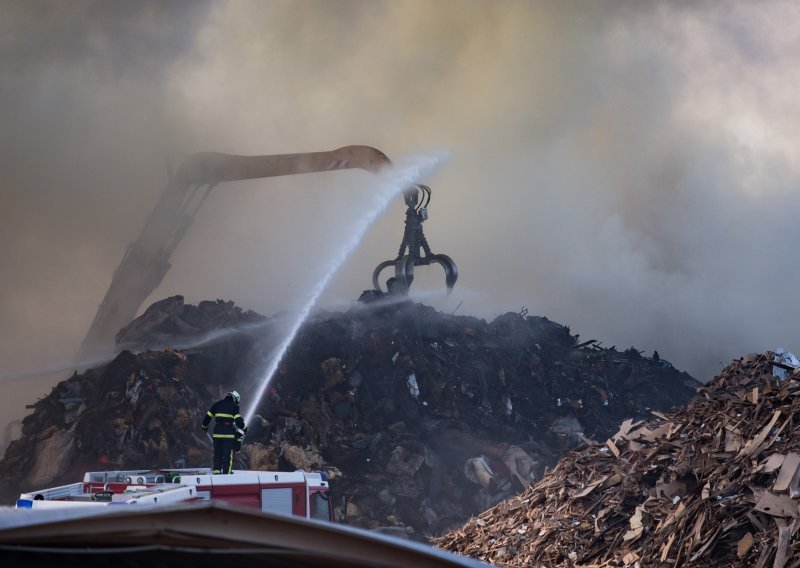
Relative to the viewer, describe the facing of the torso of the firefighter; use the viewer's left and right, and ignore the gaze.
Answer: facing away from the viewer and to the right of the viewer

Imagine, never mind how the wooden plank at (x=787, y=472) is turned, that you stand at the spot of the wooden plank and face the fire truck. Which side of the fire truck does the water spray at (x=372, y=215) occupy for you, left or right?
right

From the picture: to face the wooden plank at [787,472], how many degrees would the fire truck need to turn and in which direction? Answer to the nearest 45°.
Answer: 0° — it already faces it

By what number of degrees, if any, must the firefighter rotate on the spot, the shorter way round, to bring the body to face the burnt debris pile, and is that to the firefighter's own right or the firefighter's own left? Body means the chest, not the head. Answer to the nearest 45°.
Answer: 0° — they already face it

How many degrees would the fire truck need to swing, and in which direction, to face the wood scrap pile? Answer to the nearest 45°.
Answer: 0° — it already faces it

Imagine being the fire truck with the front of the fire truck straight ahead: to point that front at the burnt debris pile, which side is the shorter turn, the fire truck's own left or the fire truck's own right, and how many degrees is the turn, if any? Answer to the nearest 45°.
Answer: approximately 45° to the fire truck's own left

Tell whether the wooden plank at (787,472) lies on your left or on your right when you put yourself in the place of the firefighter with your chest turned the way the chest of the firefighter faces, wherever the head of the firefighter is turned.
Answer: on your right

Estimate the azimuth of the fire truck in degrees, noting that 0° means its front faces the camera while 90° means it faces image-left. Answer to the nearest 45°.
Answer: approximately 270°
